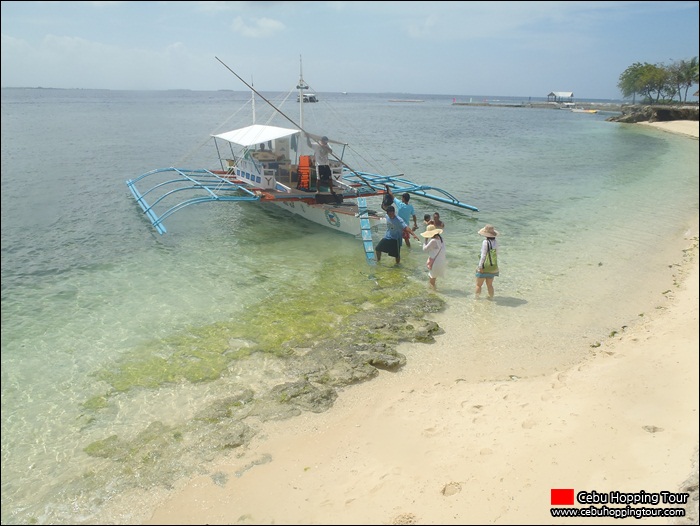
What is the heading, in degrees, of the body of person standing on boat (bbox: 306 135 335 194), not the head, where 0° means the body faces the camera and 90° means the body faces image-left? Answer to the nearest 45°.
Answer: approximately 0°

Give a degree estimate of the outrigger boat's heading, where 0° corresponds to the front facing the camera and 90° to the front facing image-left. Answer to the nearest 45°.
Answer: approximately 315°
